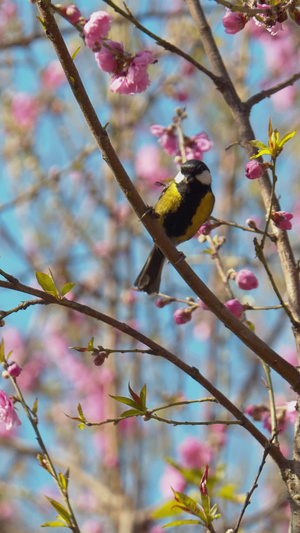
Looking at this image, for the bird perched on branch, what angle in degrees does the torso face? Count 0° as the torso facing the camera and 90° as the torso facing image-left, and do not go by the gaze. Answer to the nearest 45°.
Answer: approximately 0°
